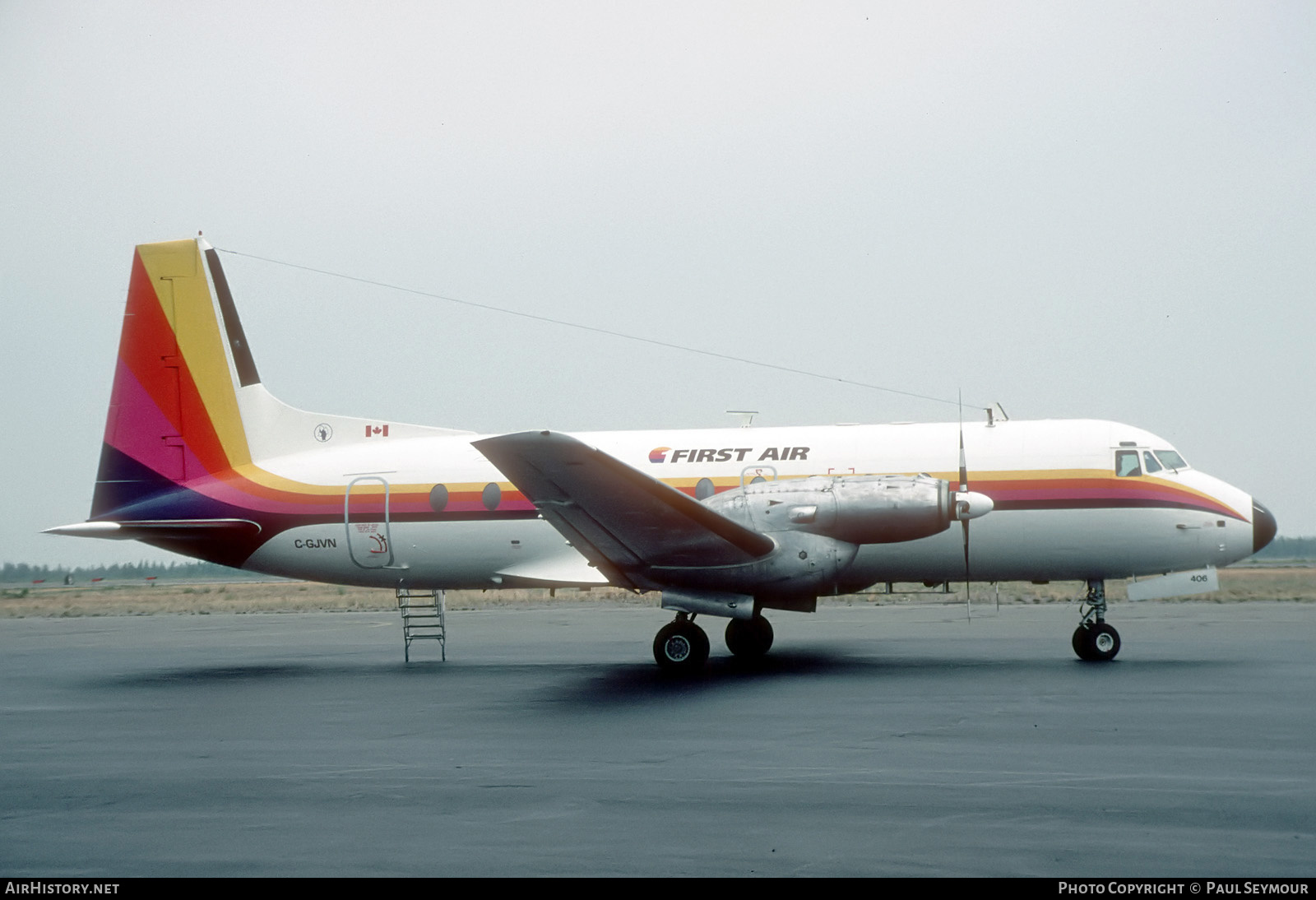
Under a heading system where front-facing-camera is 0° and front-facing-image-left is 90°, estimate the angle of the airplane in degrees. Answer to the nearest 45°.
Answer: approximately 270°
